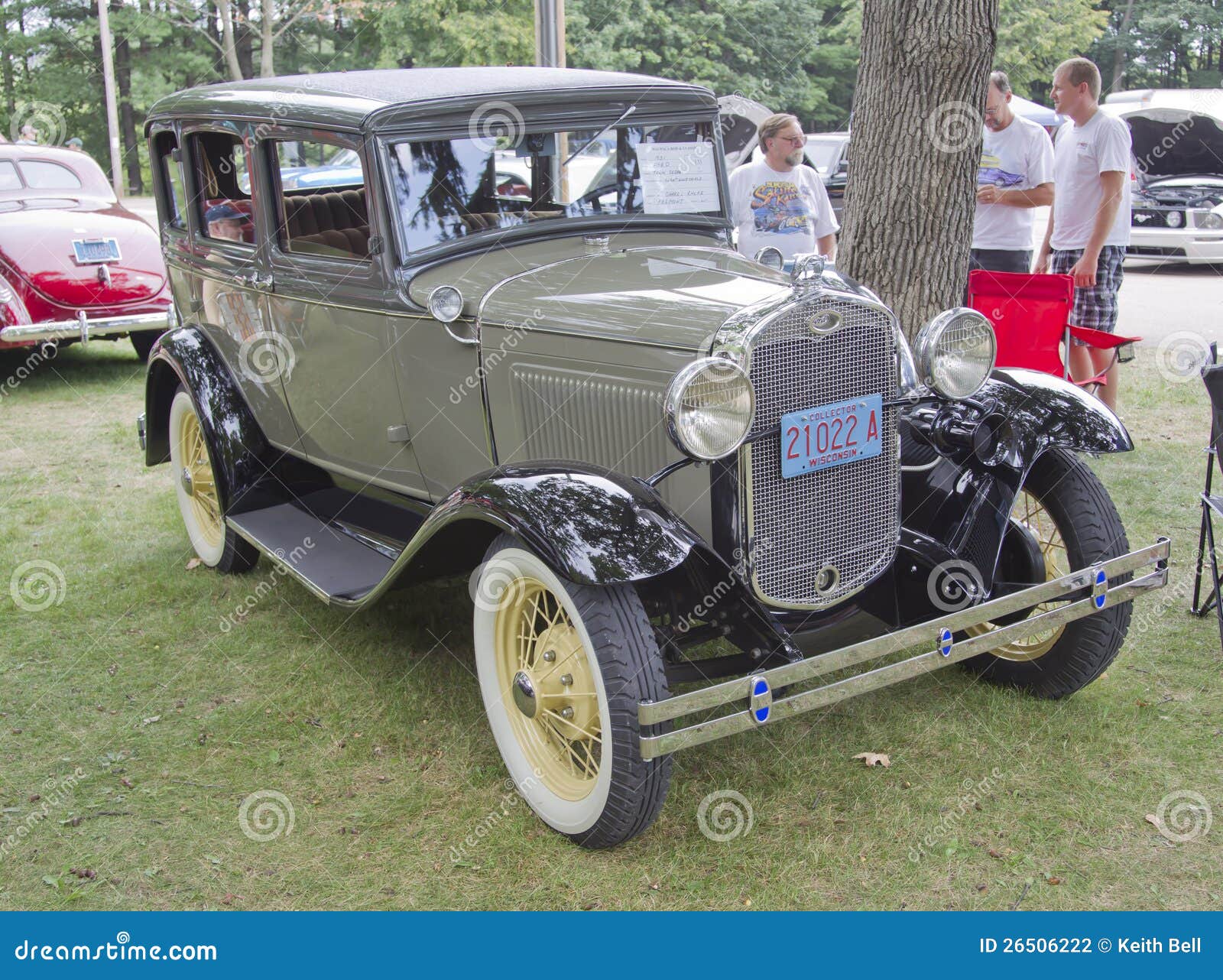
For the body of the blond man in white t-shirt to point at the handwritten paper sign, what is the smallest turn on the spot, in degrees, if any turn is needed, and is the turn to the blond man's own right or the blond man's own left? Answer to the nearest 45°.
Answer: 0° — they already face it

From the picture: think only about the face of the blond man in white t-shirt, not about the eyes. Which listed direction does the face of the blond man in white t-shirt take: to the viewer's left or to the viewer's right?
to the viewer's left

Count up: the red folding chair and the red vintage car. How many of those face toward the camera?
0

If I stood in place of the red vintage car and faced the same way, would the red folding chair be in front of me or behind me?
behind

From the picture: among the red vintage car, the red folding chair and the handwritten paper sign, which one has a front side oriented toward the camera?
the handwritten paper sign

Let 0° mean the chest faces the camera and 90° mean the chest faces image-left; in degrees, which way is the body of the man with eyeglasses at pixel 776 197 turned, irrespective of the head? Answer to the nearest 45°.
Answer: approximately 0°

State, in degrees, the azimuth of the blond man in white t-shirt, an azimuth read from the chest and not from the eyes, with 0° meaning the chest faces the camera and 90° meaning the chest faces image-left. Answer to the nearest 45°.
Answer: approximately 45°

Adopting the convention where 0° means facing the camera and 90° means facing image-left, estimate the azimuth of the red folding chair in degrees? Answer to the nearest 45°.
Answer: approximately 225°

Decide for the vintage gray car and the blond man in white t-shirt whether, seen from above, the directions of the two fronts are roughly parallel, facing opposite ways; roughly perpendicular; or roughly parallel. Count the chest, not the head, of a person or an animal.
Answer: roughly perpendicular
